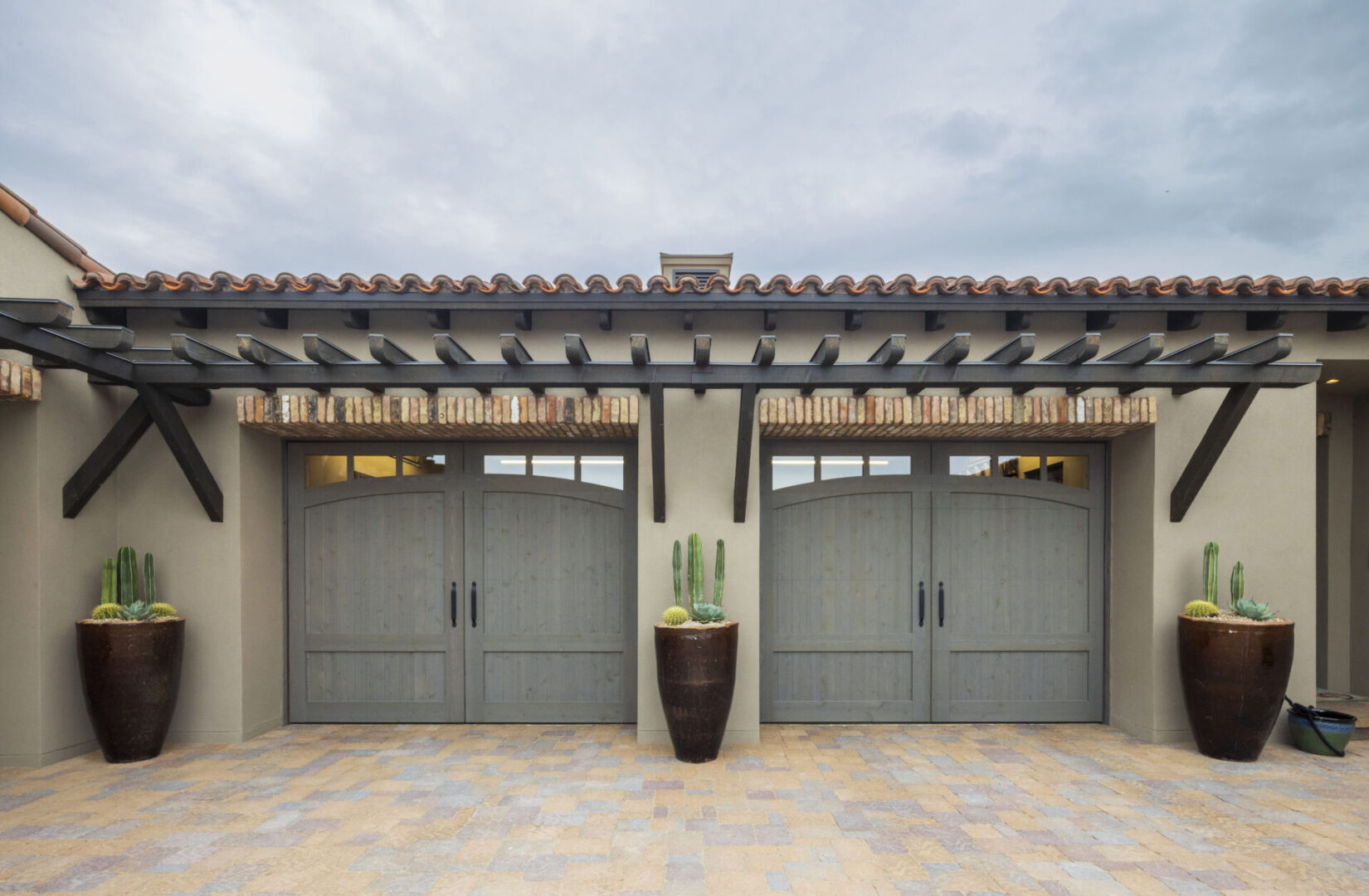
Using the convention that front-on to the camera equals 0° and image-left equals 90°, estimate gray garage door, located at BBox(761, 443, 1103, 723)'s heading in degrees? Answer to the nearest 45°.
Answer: approximately 0°

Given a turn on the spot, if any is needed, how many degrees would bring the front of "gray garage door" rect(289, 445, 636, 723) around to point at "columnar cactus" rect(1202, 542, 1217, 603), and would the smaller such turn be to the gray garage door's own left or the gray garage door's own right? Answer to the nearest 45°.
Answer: approximately 45° to the gray garage door's own left

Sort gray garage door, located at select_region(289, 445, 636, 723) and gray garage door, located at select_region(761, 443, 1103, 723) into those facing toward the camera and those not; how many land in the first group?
2

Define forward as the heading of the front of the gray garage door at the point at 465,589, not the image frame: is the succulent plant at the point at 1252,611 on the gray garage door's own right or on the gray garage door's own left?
on the gray garage door's own left
